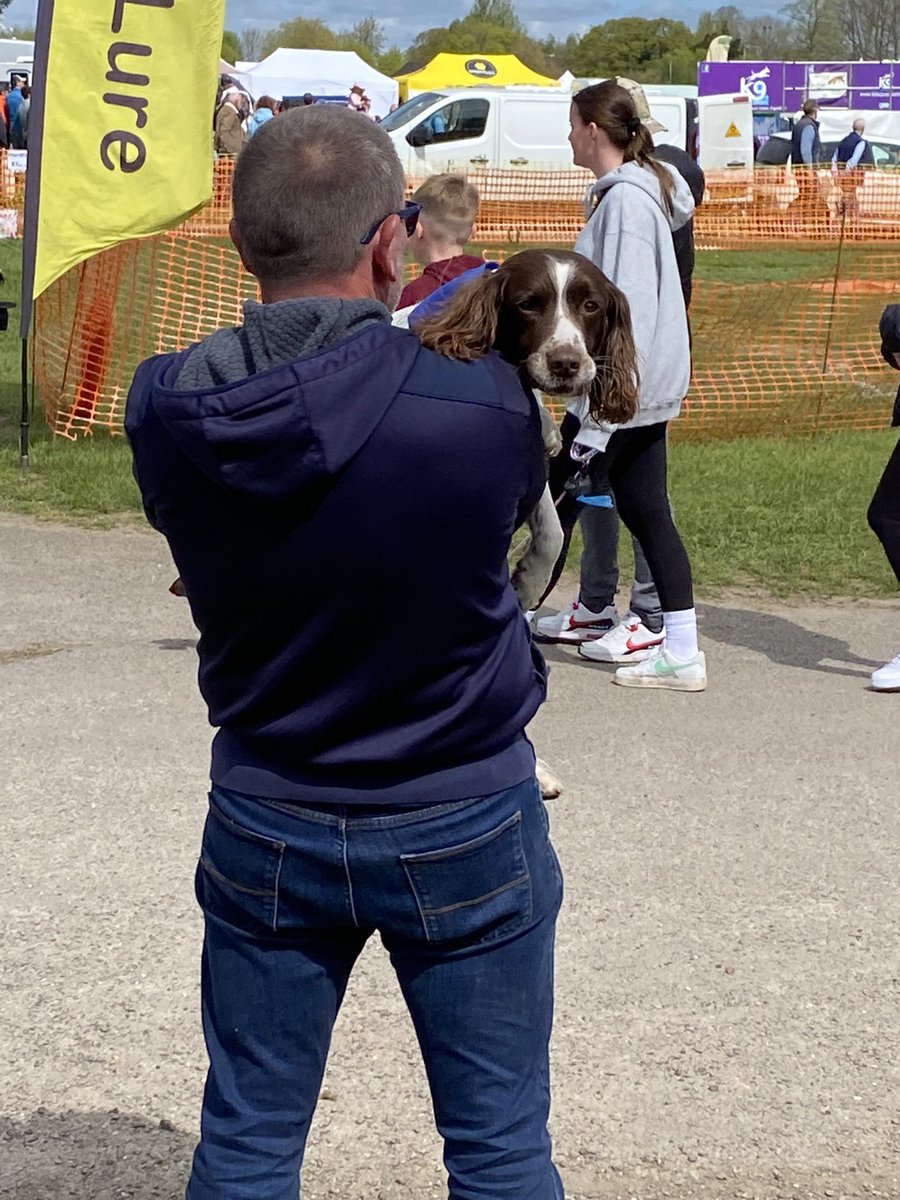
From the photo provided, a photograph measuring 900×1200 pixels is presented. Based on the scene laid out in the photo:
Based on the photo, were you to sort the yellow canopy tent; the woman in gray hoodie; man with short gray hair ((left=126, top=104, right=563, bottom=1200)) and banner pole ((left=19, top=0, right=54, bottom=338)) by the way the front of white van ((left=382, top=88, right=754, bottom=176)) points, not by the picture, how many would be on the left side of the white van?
3

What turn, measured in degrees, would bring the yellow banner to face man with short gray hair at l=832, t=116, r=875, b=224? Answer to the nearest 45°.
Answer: approximately 135° to its left

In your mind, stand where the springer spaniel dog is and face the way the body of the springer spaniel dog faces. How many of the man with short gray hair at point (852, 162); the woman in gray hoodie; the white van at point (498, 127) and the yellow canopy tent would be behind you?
4

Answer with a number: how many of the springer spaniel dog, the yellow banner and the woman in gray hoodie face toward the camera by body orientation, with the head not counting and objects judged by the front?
2

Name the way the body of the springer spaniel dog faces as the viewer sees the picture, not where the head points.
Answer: toward the camera

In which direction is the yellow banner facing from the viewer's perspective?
toward the camera

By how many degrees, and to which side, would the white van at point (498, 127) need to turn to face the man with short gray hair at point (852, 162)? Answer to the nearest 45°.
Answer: approximately 180°

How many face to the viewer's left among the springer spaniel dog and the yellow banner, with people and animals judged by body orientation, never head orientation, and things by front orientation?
0

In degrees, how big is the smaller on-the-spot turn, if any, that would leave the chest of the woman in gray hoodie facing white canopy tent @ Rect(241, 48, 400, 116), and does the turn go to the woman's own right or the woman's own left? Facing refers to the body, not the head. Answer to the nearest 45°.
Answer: approximately 90° to the woman's own right

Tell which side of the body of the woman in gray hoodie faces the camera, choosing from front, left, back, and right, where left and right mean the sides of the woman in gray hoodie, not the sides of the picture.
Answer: left

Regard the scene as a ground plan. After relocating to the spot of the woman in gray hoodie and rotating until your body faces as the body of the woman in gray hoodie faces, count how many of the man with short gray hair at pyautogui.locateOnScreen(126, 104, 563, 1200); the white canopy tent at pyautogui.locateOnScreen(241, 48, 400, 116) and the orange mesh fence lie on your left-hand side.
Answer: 1

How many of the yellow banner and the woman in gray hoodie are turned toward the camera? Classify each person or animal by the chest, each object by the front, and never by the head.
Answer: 1

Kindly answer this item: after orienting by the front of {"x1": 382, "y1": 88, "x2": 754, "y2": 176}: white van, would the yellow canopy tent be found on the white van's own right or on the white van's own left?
on the white van's own right

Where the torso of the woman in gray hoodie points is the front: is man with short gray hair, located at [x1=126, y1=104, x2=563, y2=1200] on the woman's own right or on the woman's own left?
on the woman's own left

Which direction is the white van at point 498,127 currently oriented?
to the viewer's left

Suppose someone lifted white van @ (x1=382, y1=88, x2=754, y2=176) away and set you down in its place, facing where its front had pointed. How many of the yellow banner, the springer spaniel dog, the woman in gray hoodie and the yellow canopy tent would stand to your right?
1

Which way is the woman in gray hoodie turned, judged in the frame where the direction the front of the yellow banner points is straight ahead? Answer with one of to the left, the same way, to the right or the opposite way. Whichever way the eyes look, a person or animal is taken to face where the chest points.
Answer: to the right
